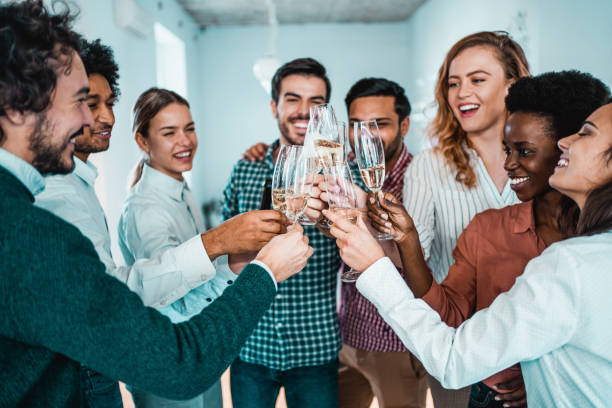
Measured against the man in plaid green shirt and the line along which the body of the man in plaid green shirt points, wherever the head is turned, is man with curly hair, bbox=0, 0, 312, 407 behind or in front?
in front

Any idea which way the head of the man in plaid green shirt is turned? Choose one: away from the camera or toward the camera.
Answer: toward the camera

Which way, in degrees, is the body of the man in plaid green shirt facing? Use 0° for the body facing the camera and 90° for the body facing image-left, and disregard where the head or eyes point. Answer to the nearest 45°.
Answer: approximately 0°

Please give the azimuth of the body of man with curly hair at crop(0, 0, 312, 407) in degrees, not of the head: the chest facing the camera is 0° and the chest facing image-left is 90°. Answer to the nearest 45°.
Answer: approximately 270°

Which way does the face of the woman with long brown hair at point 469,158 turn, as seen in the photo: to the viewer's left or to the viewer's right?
to the viewer's left

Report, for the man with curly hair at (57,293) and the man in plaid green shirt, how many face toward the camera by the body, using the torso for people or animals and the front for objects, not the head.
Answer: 1

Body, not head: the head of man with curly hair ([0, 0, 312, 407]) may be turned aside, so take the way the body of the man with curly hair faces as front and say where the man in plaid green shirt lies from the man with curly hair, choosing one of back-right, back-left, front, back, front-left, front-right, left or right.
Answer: front-left

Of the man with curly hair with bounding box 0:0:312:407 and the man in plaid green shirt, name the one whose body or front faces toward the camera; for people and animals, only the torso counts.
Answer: the man in plaid green shirt

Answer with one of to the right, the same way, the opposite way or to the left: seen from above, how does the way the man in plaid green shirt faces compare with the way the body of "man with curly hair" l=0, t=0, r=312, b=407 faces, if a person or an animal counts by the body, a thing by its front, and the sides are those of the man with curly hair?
to the right
